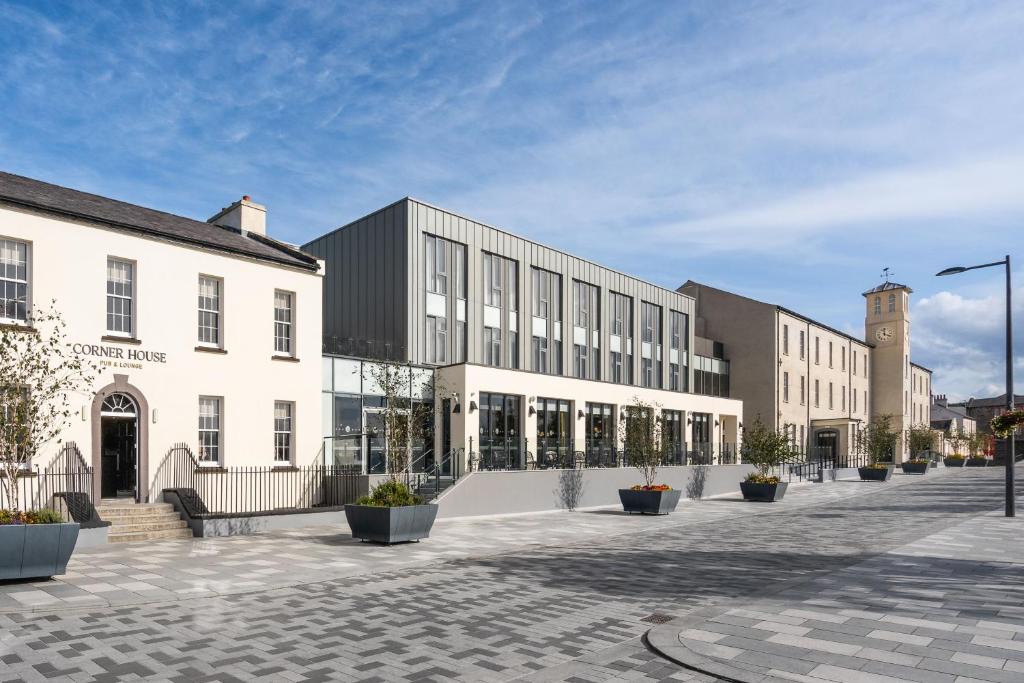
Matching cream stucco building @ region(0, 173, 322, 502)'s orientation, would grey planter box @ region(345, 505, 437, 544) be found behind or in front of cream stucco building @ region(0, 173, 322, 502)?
in front

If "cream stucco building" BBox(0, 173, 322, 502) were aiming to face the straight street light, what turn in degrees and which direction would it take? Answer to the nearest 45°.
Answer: approximately 45° to its left

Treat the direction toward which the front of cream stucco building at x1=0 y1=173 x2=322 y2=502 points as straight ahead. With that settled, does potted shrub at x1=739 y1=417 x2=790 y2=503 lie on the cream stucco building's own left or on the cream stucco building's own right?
on the cream stucco building's own left

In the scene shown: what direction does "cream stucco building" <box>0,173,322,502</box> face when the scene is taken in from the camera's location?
facing the viewer and to the right of the viewer

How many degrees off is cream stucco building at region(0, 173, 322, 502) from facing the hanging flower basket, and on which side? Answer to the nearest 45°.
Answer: approximately 45° to its left

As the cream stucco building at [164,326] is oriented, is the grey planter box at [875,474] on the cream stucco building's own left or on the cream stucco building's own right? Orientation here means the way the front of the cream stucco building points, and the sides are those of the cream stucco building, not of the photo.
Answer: on the cream stucco building's own left
